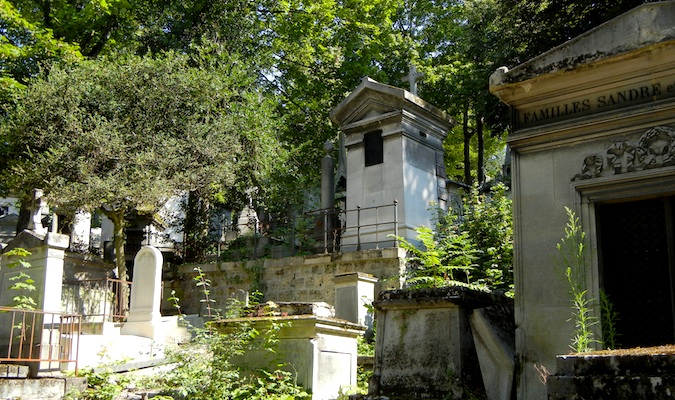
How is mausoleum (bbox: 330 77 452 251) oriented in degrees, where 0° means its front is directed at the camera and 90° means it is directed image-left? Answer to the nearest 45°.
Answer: approximately 45°

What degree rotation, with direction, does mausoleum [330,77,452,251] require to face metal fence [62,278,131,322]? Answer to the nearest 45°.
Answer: approximately 45° to its right

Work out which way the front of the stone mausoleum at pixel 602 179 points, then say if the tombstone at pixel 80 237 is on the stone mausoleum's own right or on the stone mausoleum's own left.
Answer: on the stone mausoleum's own right

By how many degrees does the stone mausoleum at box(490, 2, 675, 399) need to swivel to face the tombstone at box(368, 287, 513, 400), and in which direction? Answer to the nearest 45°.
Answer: approximately 45° to its right

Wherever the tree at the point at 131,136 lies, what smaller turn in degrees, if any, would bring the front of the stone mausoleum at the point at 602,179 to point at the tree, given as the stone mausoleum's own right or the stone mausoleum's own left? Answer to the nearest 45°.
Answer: approximately 90° to the stone mausoleum's own right

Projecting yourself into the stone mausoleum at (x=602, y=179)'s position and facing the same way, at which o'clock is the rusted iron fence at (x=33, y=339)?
The rusted iron fence is roughly at 2 o'clock from the stone mausoleum.

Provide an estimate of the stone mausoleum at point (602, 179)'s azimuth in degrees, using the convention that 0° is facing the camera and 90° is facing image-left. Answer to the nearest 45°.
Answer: approximately 45°

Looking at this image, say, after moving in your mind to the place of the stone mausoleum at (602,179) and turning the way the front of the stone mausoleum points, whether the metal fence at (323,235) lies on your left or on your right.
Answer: on your right

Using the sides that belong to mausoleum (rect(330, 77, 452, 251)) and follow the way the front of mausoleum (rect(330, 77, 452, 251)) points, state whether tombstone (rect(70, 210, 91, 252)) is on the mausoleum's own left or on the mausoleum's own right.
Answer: on the mausoleum's own right
